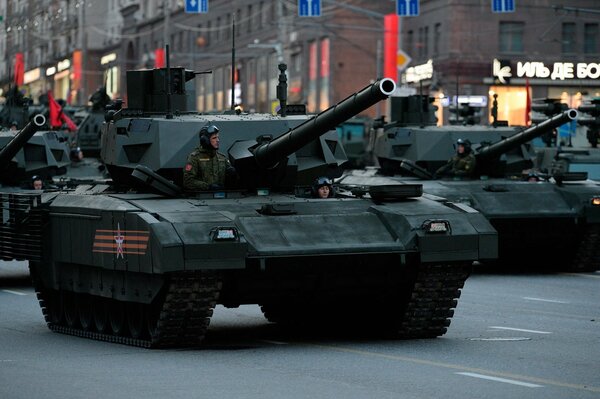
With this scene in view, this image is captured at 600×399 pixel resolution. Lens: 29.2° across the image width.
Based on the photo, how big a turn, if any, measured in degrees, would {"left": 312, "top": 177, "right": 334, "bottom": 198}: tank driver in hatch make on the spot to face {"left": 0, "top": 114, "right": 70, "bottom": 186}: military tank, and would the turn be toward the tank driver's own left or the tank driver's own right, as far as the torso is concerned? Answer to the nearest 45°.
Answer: approximately 180°

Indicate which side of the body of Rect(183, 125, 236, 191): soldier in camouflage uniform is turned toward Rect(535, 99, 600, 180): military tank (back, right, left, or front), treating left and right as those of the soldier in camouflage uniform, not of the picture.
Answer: left

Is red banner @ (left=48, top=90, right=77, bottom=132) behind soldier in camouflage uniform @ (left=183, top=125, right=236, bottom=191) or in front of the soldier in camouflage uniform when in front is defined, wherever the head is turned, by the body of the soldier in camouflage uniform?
behind

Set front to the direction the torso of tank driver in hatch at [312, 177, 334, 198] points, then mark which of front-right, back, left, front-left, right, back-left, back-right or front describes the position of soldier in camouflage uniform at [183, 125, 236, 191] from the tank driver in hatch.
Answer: back-right
